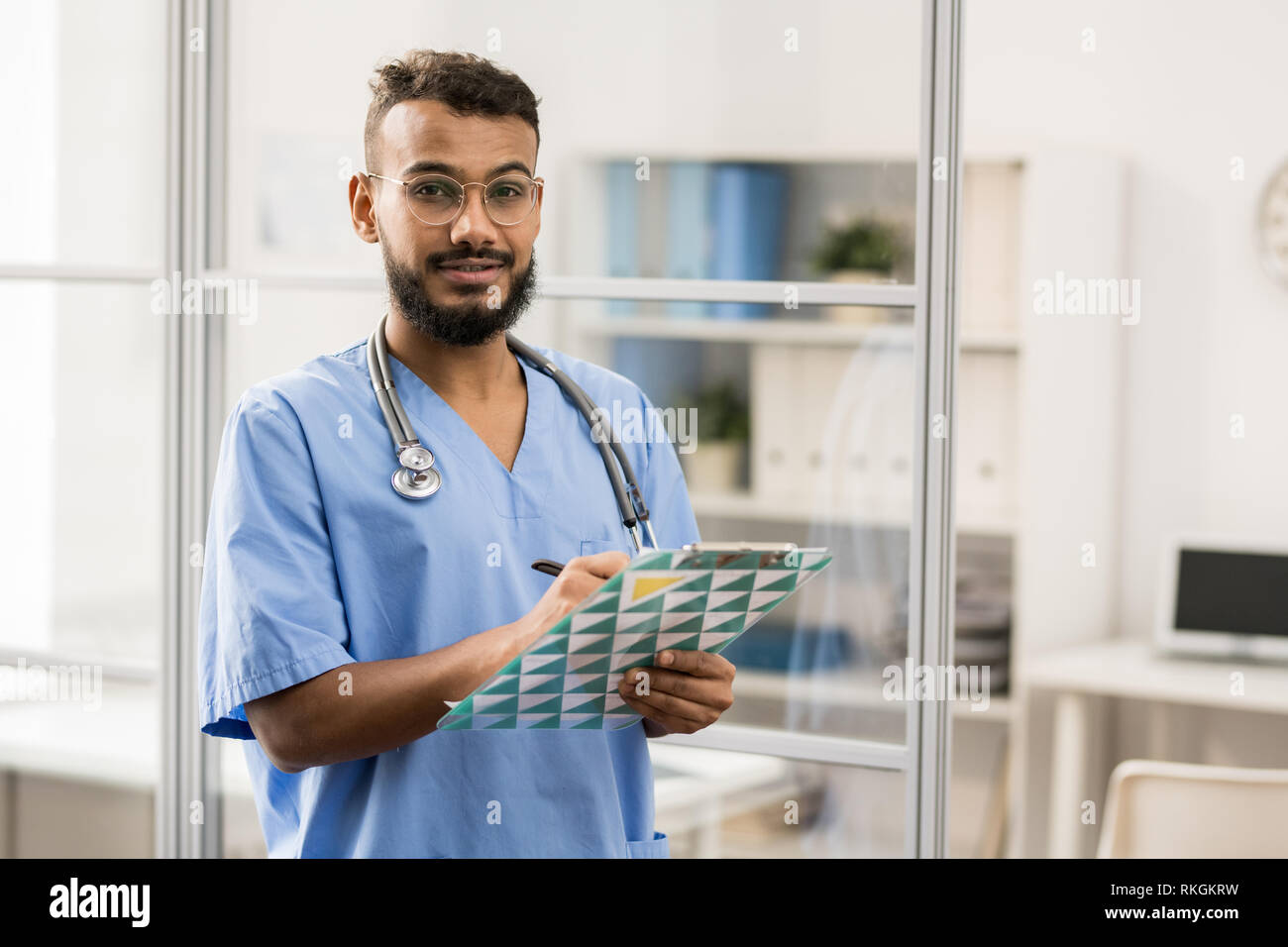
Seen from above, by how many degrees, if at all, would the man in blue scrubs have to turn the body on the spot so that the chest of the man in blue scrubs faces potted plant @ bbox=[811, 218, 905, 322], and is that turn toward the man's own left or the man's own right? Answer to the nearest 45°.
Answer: approximately 90° to the man's own left

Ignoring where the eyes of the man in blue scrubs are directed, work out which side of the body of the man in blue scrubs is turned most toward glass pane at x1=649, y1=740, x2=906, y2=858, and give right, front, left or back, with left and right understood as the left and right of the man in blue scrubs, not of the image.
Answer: left

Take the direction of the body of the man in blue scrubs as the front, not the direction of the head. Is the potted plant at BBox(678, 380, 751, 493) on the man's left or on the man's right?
on the man's left

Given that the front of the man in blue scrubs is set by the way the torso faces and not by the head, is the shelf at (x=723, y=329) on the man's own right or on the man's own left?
on the man's own left

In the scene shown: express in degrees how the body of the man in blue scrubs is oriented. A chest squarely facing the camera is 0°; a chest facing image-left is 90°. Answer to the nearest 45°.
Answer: approximately 315°
